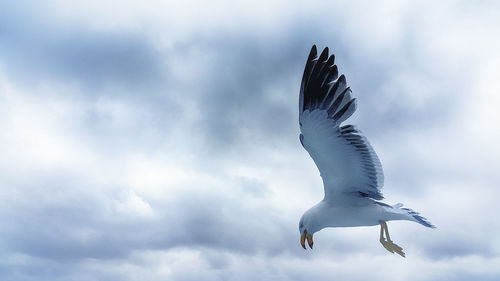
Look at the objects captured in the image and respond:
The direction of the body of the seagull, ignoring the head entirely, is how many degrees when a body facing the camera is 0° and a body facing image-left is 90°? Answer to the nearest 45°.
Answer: approximately 90°
